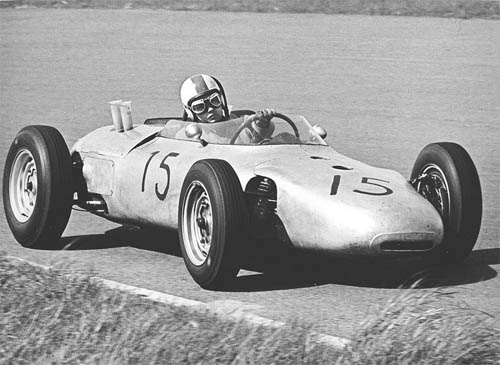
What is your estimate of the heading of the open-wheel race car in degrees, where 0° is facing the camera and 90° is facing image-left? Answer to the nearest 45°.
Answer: approximately 315°

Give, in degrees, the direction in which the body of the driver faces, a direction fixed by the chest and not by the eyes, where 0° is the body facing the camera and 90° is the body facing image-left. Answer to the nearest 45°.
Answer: approximately 315°
